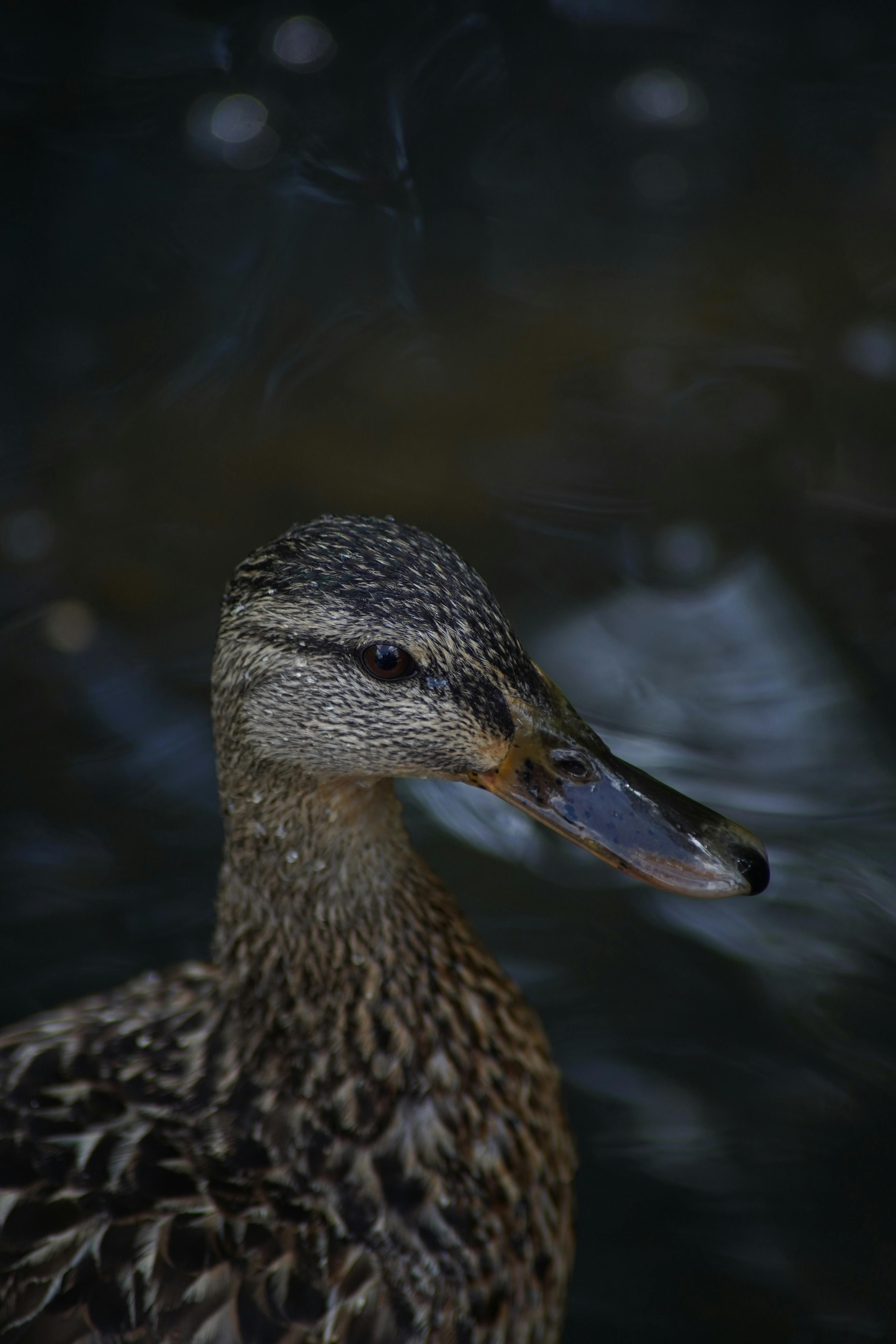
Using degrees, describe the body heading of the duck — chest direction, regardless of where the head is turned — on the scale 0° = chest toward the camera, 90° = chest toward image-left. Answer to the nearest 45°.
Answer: approximately 270°
